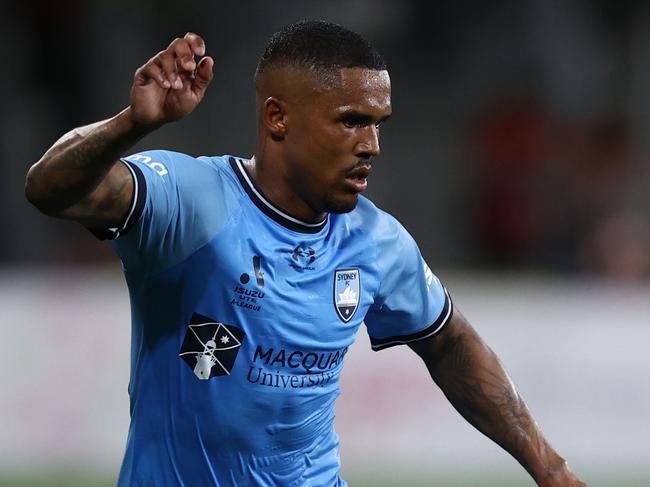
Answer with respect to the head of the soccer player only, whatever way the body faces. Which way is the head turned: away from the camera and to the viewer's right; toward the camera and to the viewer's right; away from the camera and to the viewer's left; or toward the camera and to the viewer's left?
toward the camera and to the viewer's right

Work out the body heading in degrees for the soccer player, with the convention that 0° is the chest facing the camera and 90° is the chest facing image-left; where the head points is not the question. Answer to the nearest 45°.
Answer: approximately 315°
